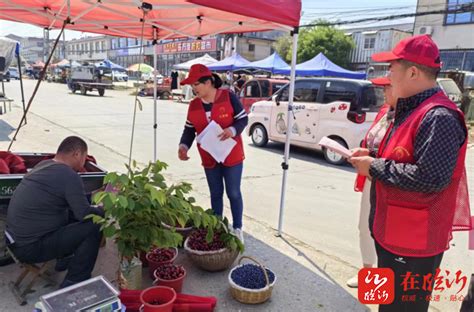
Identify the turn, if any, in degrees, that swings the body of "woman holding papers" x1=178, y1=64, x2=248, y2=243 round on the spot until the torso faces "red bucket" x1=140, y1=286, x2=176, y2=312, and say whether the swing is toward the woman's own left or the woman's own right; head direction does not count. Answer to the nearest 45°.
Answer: approximately 45° to the woman's own left

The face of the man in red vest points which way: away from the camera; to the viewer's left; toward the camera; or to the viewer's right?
to the viewer's left

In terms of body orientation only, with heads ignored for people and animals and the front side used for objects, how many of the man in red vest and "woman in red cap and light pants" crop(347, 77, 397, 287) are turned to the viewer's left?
2

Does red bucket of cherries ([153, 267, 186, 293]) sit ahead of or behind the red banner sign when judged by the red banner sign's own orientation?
ahead

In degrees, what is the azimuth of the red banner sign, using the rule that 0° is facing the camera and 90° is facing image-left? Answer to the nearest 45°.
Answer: approximately 45°

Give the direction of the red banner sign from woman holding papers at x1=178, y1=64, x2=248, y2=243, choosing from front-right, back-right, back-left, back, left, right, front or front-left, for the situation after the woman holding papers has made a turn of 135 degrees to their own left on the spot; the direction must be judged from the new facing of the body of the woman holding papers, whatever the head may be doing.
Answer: left

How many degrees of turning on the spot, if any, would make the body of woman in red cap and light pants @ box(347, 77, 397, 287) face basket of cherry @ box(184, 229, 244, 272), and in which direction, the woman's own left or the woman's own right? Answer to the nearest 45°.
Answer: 0° — they already face it

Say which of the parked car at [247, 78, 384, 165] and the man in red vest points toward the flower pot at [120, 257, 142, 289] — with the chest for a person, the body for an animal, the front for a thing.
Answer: the man in red vest

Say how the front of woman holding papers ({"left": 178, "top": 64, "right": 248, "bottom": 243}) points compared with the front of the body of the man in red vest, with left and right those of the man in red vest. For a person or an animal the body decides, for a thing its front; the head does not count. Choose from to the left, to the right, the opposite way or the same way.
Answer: to the left

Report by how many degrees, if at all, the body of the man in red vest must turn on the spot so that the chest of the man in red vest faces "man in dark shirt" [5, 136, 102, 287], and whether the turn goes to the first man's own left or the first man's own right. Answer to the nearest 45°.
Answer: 0° — they already face them

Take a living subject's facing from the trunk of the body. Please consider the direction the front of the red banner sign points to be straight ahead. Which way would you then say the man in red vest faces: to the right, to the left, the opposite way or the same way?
to the right

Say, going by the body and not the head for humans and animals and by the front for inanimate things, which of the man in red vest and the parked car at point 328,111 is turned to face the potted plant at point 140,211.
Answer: the man in red vest

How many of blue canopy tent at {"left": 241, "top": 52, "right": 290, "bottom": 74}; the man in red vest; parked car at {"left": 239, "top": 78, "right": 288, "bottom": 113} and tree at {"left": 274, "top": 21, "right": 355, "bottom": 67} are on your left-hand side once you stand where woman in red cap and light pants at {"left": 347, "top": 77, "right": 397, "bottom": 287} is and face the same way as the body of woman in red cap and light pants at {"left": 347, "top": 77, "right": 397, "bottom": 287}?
1

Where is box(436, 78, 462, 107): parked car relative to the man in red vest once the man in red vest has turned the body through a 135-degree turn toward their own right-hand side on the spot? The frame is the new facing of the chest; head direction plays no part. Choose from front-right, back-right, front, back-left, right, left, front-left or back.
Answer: front-left

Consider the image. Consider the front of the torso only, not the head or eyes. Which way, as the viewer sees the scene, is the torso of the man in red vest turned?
to the viewer's left
